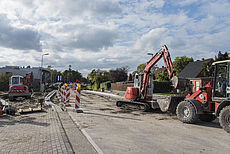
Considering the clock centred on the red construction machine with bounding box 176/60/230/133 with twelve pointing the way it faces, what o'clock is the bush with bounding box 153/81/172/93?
The bush is roughly at 1 o'clock from the red construction machine.

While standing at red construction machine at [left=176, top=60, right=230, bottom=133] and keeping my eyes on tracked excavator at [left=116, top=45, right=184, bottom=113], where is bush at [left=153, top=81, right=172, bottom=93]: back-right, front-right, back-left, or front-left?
front-right

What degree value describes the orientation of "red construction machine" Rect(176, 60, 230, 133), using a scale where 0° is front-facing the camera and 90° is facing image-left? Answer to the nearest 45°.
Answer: approximately 135°

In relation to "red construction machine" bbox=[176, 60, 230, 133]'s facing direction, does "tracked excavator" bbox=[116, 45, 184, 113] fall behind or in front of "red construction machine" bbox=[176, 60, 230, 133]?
in front
